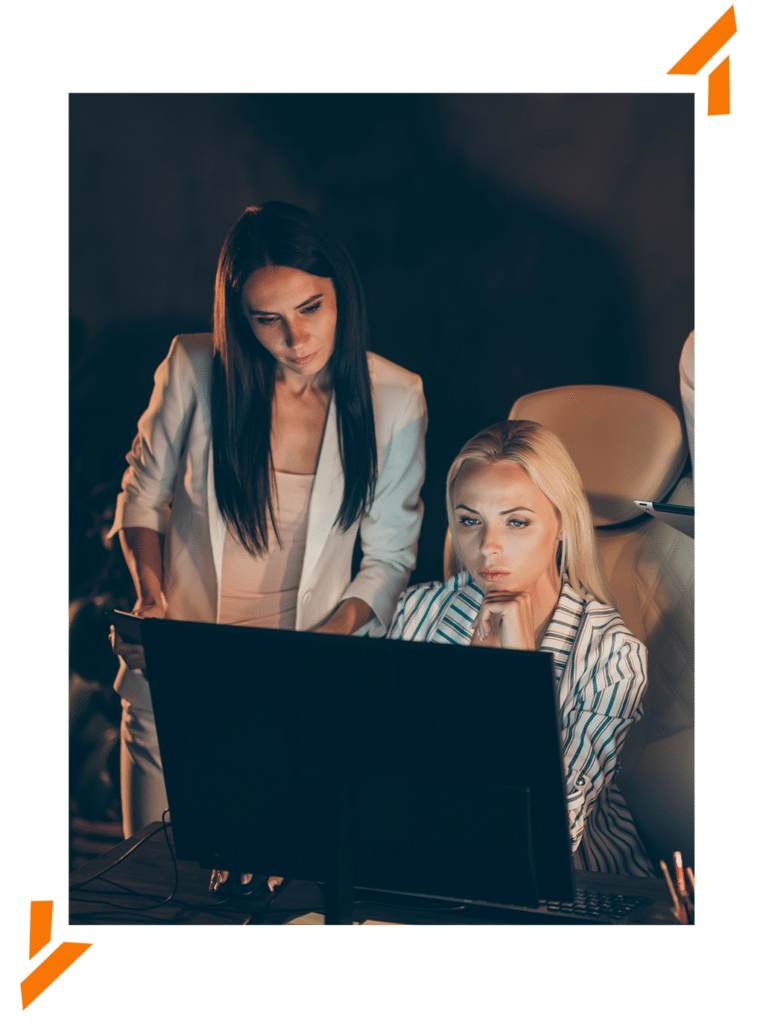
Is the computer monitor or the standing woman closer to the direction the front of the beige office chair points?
the computer monitor

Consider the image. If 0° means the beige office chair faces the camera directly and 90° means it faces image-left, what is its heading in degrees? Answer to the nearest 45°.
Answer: approximately 45°

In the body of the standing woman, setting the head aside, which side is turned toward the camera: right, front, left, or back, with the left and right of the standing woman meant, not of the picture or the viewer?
front

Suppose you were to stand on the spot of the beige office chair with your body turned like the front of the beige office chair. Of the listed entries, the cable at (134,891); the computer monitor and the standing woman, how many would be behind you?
0

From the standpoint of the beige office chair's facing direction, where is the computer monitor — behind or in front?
in front

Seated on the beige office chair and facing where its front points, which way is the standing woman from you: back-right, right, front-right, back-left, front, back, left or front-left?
front-right

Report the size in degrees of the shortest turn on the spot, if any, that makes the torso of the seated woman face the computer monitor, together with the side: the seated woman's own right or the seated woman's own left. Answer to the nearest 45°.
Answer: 0° — they already face it

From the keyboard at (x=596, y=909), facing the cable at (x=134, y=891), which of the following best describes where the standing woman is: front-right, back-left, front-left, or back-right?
front-right

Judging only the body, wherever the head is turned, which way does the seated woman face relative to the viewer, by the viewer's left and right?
facing the viewer and to the left of the viewer

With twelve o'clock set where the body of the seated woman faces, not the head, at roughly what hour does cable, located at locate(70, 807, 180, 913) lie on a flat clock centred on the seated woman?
The cable is roughly at 1 o'clock from the seated woman.

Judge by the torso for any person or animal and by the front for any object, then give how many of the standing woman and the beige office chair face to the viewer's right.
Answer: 0
